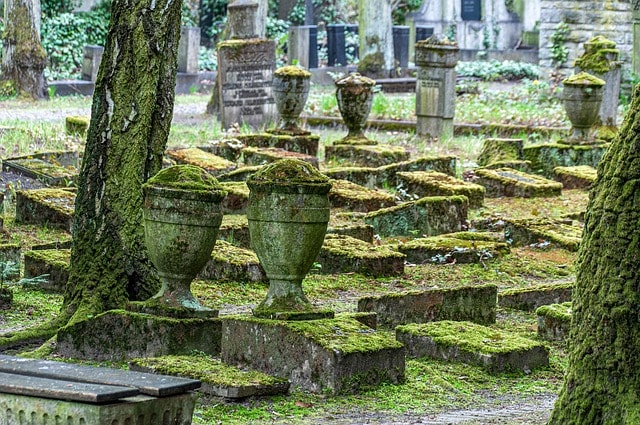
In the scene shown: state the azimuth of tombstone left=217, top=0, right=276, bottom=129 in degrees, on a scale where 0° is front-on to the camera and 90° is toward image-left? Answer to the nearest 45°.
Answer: approximately 0°

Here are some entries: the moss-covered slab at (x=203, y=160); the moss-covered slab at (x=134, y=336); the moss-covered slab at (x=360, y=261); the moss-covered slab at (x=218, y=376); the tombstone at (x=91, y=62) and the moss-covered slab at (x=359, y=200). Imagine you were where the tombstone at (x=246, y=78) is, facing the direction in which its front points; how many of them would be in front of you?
5

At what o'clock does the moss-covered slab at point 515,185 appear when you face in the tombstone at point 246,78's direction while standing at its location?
The moss-covered slab is roughly at 11 o'clock from the tombstone.

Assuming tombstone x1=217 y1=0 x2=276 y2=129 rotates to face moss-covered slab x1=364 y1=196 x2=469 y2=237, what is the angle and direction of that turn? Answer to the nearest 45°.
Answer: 0° — it already faces it

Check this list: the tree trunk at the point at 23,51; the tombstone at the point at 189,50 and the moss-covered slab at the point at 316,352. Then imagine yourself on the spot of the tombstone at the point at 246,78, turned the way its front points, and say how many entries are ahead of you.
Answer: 1

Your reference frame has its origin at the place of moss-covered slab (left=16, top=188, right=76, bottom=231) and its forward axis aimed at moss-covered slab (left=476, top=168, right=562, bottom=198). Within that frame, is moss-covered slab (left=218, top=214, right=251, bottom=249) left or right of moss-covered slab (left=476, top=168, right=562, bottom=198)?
right

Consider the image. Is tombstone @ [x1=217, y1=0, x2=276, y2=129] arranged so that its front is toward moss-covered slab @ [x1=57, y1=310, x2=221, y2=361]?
yes

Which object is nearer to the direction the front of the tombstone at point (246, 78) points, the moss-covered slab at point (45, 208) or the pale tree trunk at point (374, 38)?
the moss-covered slab

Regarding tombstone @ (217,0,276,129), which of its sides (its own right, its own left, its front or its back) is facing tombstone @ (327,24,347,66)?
back

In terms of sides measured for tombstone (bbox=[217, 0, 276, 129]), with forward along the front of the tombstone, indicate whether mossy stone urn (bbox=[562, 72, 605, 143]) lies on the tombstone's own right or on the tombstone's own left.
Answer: on the tombstone's own left
